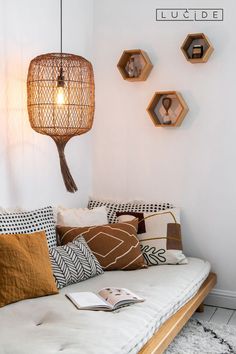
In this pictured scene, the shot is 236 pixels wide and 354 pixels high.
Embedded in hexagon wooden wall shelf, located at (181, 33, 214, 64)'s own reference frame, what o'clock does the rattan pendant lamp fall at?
The rattan pendant lamp is roughly at 2 o'clock from the hexagon wooden wall shelf.

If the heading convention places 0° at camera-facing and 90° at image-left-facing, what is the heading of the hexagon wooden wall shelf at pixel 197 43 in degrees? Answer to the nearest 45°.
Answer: approximately 0°

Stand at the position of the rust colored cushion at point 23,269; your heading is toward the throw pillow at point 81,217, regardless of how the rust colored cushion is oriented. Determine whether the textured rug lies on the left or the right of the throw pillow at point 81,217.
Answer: right
